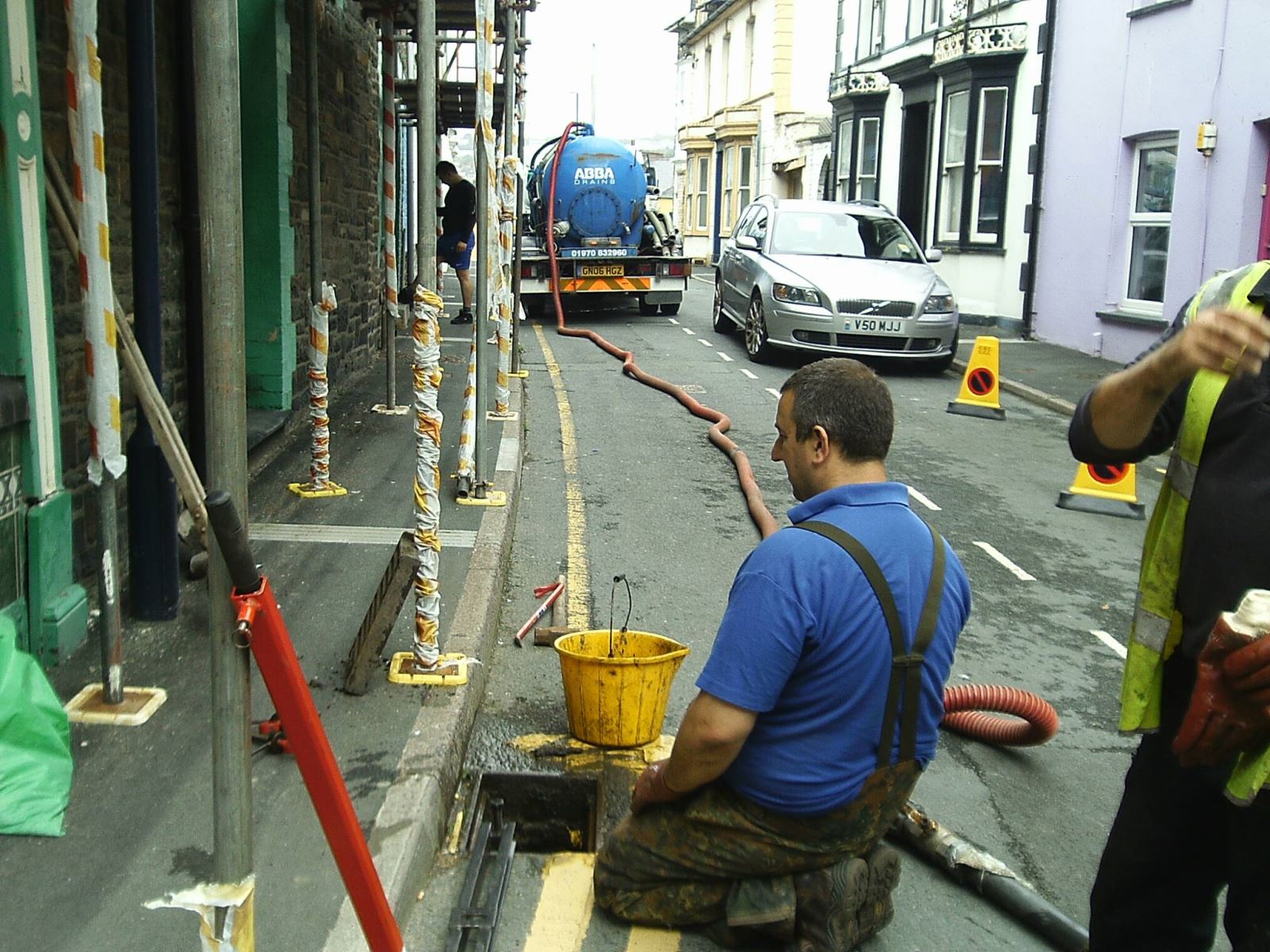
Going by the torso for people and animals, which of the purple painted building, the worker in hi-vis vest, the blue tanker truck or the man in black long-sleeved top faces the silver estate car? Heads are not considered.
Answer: the purple painted building

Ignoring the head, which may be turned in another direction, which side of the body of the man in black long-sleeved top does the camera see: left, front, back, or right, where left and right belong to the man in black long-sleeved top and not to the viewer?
left

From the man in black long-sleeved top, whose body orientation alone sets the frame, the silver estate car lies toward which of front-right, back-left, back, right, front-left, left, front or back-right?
back-left

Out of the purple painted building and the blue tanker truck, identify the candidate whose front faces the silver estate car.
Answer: the purple painted building

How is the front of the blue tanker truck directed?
away from the camera

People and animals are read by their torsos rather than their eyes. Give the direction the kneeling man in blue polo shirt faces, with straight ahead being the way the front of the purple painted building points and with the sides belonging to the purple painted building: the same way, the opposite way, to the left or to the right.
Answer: to the right

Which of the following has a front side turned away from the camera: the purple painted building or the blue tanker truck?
the blue tanker truck

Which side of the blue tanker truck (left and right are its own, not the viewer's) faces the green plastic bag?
back

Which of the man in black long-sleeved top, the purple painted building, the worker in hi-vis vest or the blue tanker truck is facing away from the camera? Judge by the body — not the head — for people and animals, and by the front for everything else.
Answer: the blue tanker truck

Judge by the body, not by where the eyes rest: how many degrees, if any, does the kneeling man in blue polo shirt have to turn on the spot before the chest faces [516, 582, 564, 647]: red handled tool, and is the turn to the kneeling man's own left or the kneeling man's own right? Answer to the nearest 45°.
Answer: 0° — they already face it

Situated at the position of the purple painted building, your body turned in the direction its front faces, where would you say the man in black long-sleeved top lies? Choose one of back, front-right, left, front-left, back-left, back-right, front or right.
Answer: front-right

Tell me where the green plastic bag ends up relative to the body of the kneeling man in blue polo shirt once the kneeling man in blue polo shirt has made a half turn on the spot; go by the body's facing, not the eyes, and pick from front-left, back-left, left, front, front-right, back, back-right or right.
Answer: back-right
